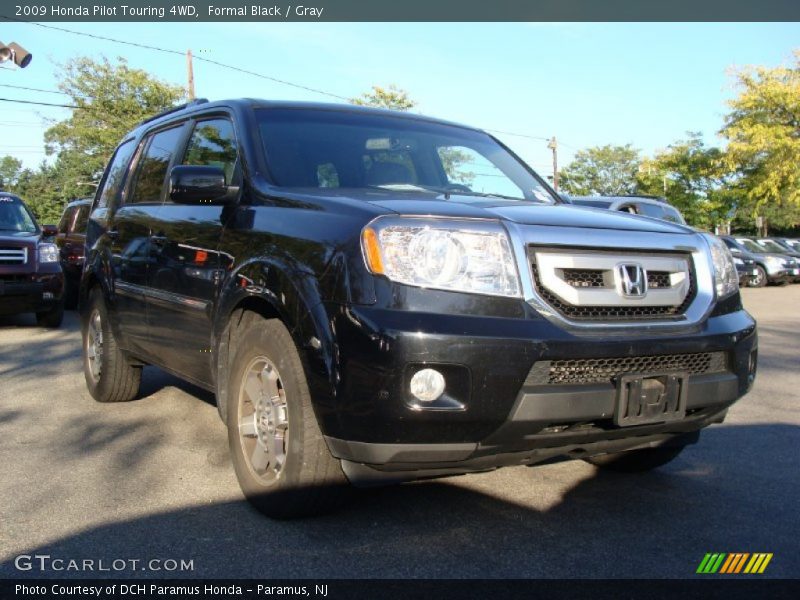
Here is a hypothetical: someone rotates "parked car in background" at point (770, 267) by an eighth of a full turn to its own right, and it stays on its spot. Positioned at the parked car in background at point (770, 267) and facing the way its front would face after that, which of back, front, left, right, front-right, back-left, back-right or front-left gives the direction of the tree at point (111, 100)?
right

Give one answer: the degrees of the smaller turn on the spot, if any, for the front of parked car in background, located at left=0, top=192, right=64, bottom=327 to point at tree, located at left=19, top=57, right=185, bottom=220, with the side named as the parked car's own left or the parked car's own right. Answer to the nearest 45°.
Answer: approximately 180°

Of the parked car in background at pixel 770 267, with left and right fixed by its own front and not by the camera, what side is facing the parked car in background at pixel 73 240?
right

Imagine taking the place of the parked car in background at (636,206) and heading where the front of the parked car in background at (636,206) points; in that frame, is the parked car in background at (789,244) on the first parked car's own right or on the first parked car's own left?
on the first parked car's own left

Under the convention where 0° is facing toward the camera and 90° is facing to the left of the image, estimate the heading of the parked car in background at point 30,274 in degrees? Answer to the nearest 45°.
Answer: approximately 0°

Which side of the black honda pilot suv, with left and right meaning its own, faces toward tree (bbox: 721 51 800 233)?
left

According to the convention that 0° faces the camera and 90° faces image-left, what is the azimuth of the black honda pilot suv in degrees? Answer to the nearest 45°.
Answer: approximately 315°

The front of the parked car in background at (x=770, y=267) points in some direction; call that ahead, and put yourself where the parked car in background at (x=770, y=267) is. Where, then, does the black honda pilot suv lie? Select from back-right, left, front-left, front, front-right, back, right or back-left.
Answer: front-right

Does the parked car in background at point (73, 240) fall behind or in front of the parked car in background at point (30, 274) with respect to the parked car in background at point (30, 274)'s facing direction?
behind

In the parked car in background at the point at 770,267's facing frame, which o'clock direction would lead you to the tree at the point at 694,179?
The tree is roughly at 7 o'clock from the parked car in background.
